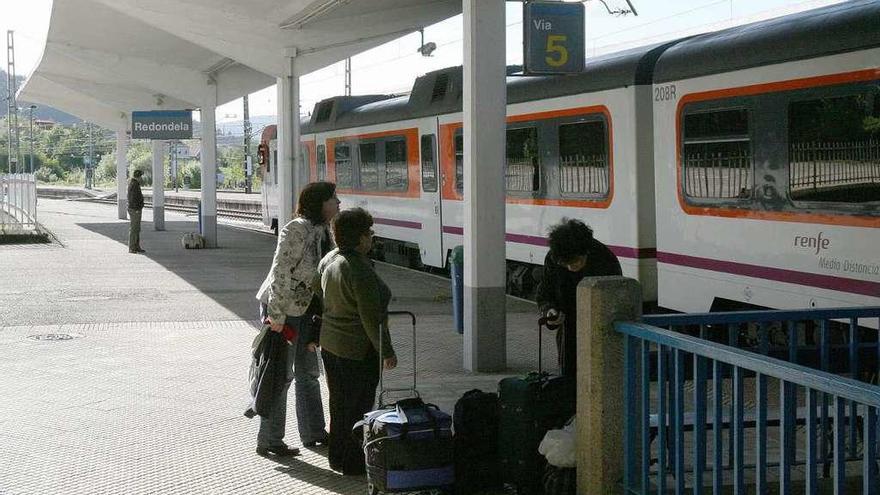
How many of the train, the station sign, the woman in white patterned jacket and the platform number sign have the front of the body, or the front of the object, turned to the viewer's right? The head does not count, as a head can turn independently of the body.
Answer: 1

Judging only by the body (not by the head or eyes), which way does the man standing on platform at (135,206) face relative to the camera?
to the viewer's right

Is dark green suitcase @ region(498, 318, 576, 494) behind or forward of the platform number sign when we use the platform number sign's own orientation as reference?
forward

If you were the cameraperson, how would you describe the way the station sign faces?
facing the viewer

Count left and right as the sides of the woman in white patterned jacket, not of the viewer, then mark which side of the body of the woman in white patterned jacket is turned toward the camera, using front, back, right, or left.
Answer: right

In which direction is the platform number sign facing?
toward the camera

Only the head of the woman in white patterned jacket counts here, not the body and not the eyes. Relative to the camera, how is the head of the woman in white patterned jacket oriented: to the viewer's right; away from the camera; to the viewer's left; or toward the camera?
to the viewer's right

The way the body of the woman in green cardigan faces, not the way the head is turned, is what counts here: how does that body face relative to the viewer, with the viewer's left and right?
facing away from the viewer and to the right of the viewer

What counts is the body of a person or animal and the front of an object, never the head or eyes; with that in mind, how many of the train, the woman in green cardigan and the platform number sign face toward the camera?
1

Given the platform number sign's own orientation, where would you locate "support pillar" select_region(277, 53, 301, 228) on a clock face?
The support pillar is roughly at 5 o'clock from the platform number sign.

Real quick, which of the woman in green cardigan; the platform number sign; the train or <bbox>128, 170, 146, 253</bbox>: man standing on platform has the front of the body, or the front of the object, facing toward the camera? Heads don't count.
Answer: the platform number sign

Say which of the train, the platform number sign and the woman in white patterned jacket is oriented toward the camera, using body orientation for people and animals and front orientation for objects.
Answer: the platform number sign
